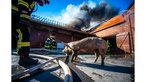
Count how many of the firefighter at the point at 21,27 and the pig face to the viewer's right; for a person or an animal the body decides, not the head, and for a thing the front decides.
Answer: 1

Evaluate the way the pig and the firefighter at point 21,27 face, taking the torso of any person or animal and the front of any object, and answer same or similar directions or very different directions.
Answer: very different directions

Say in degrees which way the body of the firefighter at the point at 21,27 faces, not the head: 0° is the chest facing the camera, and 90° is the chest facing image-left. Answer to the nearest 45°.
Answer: approximately 270°

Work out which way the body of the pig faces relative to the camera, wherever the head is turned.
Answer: to the viewer's left
